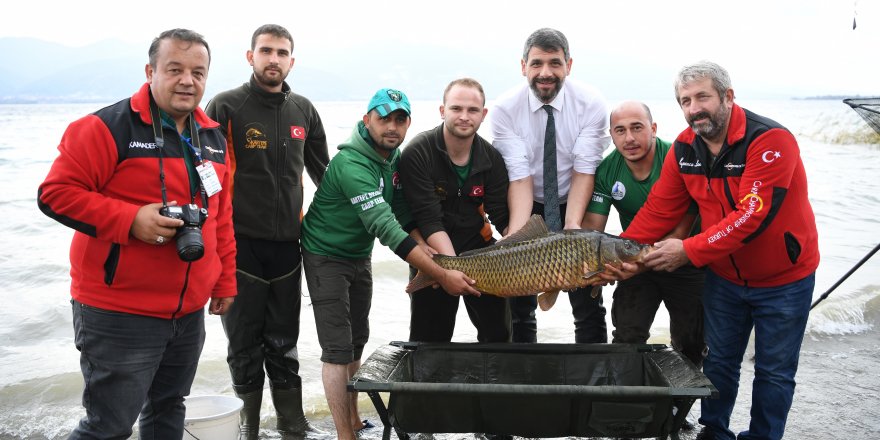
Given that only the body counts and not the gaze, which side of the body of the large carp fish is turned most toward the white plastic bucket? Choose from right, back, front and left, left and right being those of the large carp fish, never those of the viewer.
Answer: back

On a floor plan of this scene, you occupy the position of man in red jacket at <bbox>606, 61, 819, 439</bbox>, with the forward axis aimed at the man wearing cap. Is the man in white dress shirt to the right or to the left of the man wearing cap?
right

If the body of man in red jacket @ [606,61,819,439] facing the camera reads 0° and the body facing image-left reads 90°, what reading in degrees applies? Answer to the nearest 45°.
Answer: approximately 45°

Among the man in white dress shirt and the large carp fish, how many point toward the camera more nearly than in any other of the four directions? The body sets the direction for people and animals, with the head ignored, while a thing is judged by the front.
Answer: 1

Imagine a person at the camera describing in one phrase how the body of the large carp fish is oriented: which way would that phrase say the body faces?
to the viewer's right
